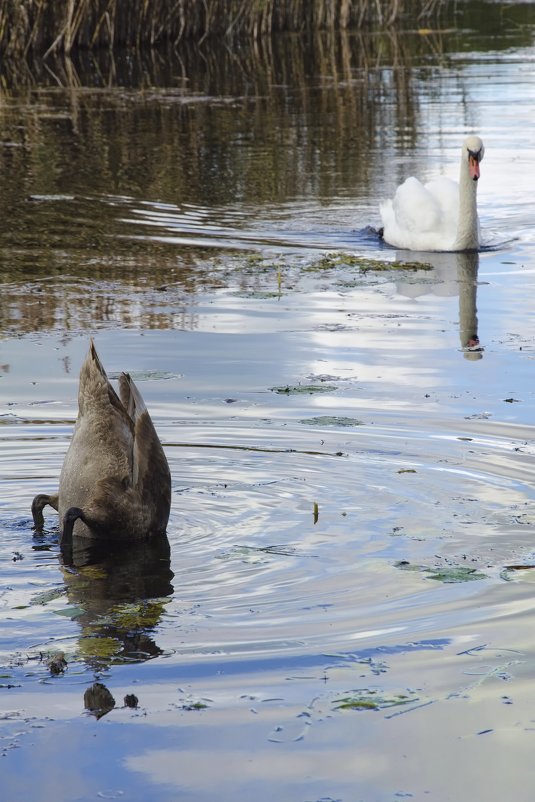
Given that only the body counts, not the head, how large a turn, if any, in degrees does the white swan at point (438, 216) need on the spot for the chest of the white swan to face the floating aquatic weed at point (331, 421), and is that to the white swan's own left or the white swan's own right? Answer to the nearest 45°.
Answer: approximately 45° to the white swan's own right

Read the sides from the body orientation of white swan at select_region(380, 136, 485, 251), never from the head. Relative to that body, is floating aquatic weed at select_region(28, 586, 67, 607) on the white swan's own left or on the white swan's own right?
on the white swan's own right

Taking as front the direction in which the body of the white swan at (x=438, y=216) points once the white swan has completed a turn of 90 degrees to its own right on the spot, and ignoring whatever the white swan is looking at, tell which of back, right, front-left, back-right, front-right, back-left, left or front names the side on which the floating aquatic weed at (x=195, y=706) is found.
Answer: front-left

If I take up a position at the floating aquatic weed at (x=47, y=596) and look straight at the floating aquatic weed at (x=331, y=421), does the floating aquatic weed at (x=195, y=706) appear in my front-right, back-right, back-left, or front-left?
back-right

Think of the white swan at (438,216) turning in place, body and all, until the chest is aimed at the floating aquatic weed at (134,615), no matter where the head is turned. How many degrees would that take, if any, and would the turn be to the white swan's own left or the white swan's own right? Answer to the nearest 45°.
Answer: approximately 45° to the white swan's own right

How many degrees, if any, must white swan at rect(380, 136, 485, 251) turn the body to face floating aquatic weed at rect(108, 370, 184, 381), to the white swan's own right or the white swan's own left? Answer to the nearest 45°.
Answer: approximately 45° to the white swan's own right

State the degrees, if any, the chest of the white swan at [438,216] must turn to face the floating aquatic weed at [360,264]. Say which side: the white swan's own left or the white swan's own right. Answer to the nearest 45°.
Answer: approximately 90° to the white swan's own right

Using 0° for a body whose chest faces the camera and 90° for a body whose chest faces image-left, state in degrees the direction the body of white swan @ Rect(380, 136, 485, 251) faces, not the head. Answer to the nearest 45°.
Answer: approximately 315°

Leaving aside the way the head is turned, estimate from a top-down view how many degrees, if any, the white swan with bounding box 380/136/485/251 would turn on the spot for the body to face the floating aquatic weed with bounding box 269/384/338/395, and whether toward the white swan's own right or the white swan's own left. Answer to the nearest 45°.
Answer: approximately 45° to the white swan's own right

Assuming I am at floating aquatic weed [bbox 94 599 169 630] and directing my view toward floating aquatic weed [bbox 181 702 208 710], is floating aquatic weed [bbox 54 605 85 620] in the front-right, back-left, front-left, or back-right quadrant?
back-right

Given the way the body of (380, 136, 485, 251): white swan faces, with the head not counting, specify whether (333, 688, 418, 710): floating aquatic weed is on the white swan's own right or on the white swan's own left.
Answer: on the white swan's own right

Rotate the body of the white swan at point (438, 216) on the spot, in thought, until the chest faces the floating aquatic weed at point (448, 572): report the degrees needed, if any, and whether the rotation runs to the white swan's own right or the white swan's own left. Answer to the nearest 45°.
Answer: approximately 45° to the white swan's own right
